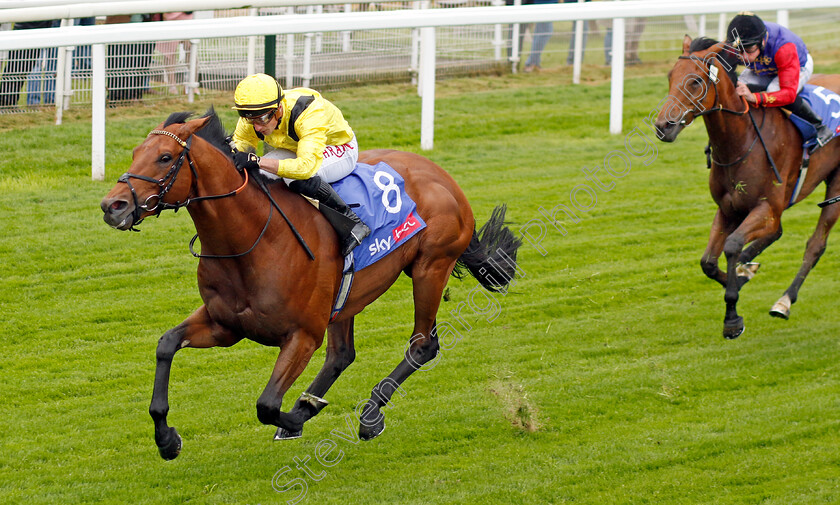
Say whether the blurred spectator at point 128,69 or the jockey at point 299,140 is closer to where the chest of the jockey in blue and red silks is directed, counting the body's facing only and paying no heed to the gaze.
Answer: the jockey

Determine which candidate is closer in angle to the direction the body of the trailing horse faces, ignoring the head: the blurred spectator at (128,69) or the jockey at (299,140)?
the jockey

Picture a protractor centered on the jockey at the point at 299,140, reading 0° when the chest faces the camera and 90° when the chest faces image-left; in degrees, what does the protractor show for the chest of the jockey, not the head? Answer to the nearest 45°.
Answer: approximately 45°

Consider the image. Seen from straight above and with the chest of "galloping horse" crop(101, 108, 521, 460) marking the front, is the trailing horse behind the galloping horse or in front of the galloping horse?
behind
